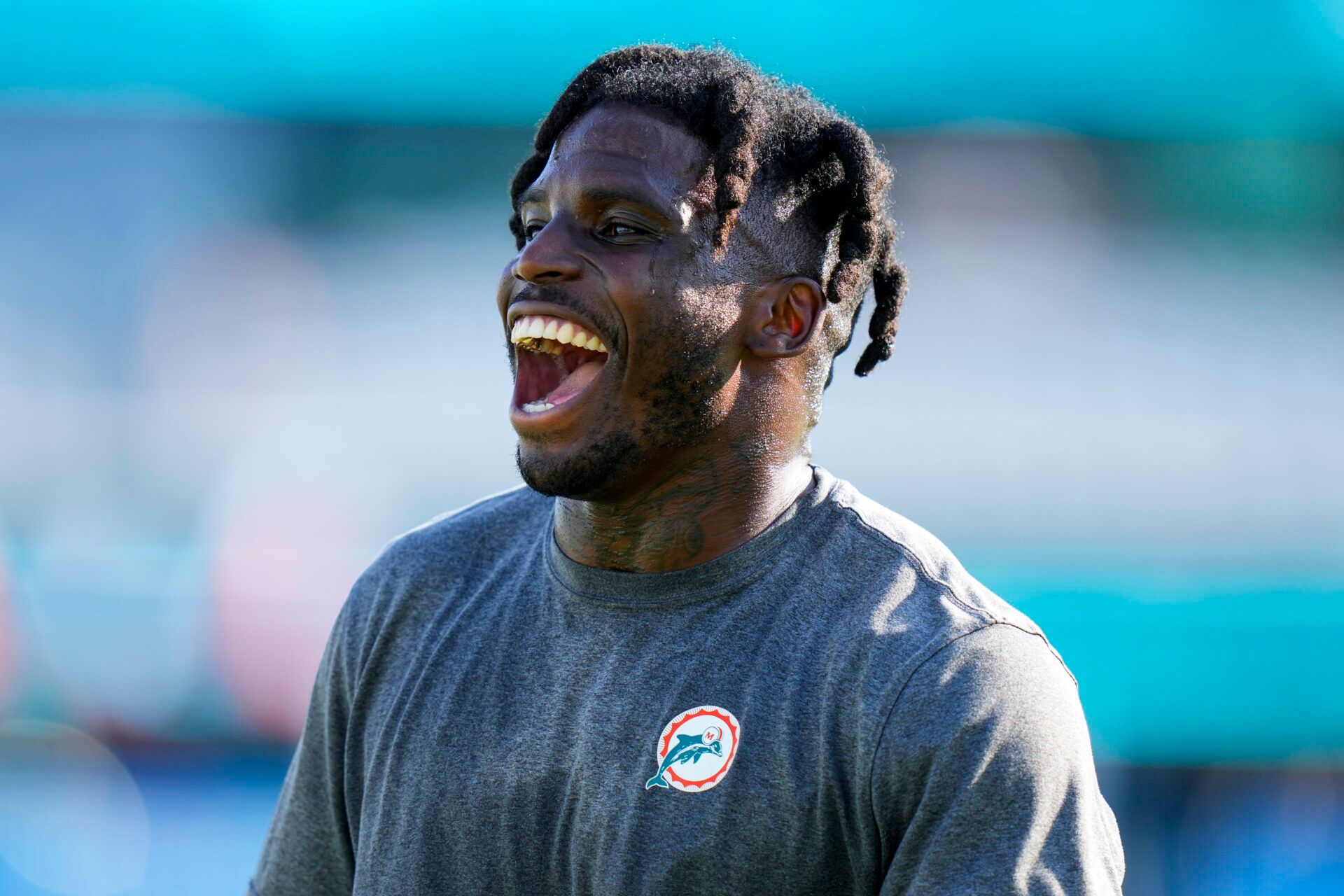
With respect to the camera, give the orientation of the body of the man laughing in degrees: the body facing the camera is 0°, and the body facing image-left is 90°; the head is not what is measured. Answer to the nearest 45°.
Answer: approximately 45°

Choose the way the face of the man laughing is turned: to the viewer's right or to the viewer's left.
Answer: to the viewer's left
